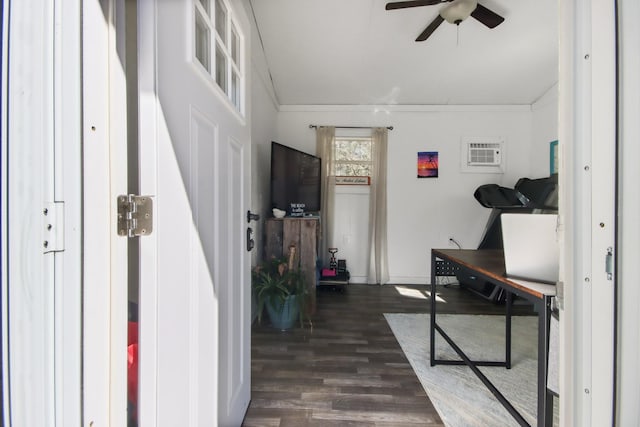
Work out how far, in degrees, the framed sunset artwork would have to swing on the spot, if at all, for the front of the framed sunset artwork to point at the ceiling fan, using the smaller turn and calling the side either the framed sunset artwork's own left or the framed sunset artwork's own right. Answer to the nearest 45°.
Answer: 0° — it already faces it

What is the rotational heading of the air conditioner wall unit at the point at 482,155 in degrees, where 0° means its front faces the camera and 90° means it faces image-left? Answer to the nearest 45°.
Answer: approximately 0°

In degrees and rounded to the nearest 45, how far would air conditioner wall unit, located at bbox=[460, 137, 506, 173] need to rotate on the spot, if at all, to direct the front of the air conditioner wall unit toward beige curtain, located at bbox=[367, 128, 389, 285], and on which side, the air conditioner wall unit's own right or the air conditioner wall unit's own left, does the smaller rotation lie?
approximately 45° to the air conditioner wall unit's own right

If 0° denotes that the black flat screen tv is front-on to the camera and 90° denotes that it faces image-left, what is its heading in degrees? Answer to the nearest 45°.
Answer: approximately 315°

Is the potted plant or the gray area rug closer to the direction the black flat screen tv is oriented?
the gray area rug

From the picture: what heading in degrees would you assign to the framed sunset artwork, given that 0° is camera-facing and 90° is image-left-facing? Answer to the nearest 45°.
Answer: approximately 0°

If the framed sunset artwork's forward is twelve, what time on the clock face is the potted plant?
The potted plant is roughly at 1 o'clock from the framed sunset artwork.
